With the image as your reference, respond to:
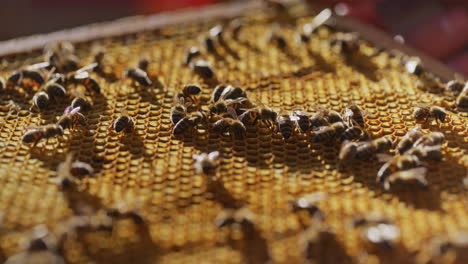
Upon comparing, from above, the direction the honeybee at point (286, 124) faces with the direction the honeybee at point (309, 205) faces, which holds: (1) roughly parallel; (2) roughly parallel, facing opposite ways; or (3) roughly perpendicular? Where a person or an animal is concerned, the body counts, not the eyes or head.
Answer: roughly perpendicular

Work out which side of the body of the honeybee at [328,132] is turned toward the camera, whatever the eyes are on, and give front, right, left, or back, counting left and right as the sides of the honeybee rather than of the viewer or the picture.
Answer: right

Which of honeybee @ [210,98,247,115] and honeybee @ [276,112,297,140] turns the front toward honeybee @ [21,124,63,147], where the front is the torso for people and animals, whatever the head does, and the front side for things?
honeybee @ [210,98,247,115]

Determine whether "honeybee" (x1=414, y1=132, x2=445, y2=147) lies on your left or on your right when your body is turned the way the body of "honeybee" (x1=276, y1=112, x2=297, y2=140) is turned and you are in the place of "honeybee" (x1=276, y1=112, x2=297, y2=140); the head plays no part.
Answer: on your right

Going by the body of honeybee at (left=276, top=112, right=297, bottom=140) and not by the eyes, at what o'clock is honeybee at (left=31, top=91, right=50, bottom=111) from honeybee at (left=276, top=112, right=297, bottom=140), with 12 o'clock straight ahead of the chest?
honeybee at (left=31, top=91, right=50, bottom=111) is roughly at 9 o'clock from honeybee at (left=276, top=112, right=297, bottom=140).

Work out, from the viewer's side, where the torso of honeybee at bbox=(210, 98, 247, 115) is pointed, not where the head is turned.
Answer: to the viewer's left

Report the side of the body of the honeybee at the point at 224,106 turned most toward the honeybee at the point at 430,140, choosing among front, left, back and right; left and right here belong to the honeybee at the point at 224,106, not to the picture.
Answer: back

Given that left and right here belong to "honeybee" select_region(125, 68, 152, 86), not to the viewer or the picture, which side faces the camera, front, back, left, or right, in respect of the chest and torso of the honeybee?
left

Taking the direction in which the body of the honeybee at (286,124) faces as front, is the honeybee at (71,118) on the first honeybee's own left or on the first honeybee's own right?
on the first honeybee's own left

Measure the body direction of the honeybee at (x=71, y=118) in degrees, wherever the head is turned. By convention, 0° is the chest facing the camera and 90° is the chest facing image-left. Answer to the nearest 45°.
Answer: approximately 45°

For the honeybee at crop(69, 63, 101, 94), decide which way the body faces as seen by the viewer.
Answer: to the viewer's left
